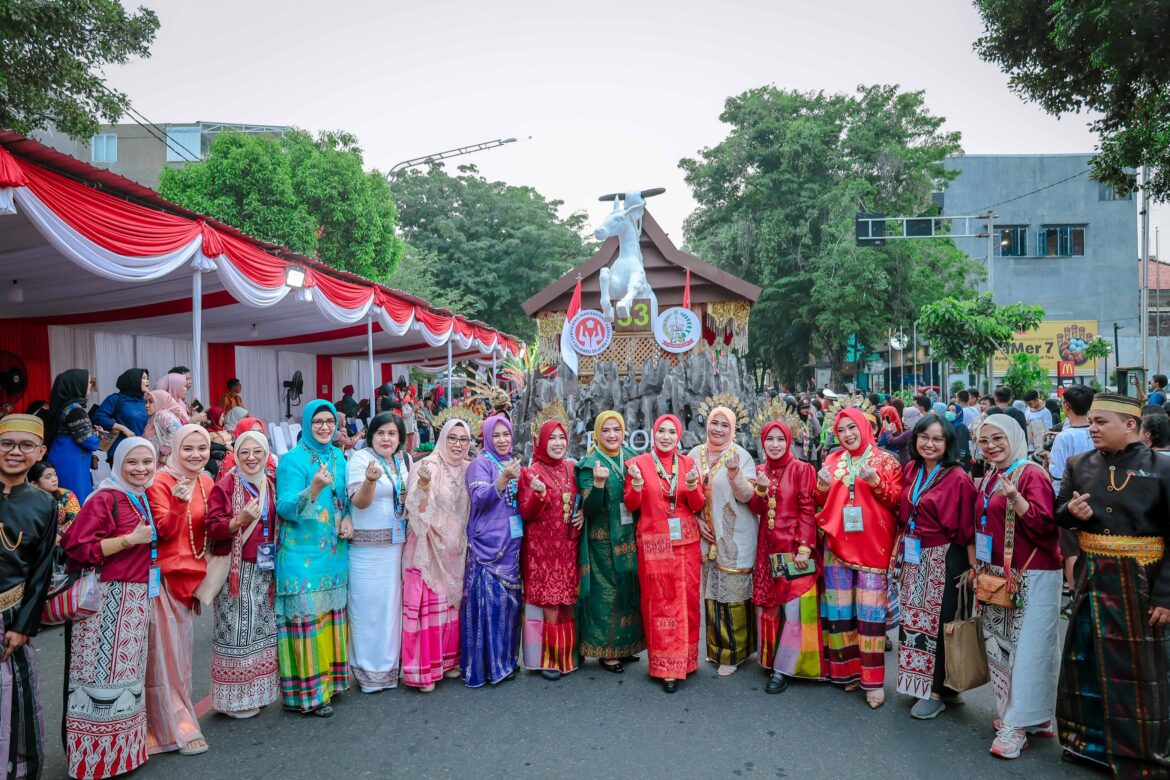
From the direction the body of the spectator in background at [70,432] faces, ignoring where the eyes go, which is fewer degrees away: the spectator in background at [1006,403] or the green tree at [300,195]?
the spectator in background

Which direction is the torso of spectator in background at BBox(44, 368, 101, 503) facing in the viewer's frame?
to the viewer's right

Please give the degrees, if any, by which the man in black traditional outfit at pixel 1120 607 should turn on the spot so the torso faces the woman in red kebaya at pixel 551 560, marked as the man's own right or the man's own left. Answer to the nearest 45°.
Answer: approximately 45° to the man's own right

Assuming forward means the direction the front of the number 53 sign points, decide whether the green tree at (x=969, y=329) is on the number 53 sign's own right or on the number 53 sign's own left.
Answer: on the number 53 sign's own left

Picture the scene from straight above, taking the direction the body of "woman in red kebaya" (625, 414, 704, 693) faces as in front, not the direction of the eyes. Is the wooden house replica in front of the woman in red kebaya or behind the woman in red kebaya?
behind

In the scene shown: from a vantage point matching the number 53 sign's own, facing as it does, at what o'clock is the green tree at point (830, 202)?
The green tree is roughly at 7 o'clock from the number 53 sign.

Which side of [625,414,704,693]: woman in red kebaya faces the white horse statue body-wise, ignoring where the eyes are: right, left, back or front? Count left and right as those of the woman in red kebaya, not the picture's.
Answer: back

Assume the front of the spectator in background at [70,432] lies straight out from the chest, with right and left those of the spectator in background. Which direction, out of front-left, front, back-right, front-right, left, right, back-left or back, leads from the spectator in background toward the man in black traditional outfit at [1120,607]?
front-right

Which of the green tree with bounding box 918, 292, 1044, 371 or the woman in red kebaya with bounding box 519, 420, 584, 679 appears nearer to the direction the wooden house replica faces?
the woman in red kebaya
